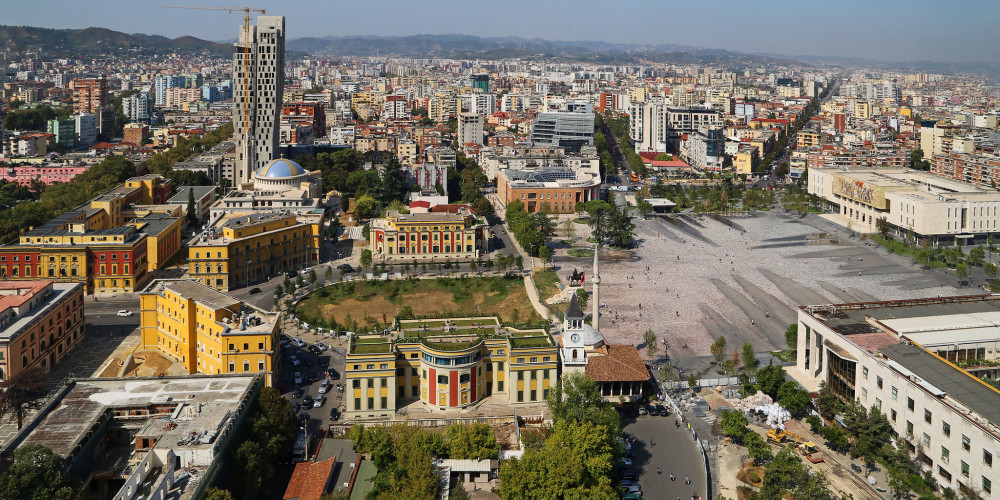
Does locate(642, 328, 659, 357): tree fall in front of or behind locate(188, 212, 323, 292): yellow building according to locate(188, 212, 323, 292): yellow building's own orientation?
in front

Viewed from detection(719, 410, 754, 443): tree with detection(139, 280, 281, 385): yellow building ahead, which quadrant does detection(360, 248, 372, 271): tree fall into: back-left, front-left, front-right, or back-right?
front-right

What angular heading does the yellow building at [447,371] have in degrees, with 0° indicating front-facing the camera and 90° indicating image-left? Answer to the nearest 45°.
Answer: approximately 0°

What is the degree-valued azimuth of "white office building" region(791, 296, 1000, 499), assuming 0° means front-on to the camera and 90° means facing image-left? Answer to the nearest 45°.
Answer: approximately 45°

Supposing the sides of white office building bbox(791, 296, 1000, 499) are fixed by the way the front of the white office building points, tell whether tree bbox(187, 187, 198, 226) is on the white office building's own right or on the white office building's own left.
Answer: on the white office building's own right

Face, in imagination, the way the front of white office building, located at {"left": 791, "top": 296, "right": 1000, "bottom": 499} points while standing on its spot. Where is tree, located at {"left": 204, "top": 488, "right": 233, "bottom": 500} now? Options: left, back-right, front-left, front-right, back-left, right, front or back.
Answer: front

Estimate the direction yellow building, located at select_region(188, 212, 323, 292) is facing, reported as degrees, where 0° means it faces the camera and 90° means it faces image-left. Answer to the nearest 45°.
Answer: approximately 315°

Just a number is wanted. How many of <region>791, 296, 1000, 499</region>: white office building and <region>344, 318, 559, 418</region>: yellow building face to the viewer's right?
0

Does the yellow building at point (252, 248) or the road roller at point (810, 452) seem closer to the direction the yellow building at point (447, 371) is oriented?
the road roller

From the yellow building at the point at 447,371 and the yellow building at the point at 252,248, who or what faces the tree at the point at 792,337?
the yellow building at the point at 252,248

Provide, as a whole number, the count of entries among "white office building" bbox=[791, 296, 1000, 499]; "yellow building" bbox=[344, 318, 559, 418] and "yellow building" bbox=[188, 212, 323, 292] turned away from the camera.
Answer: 0
